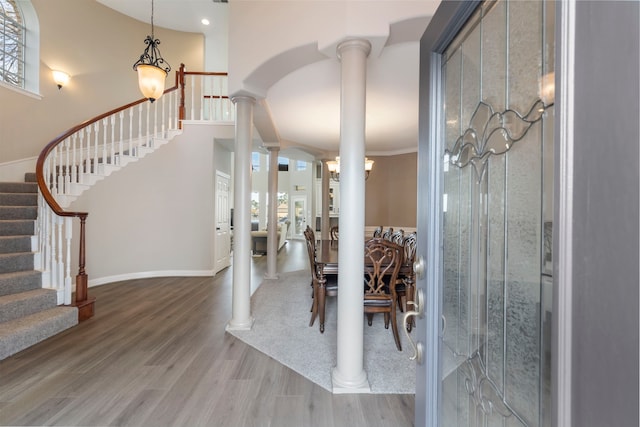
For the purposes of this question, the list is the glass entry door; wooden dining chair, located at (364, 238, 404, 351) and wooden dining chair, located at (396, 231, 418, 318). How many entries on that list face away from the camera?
1

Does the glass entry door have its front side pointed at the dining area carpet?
no

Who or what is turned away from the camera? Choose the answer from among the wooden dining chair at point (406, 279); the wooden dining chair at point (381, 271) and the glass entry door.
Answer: the wooden dining chair at point (381, 271)

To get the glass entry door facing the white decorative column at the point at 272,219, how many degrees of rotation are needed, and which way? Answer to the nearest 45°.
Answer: approximately 90° to its right

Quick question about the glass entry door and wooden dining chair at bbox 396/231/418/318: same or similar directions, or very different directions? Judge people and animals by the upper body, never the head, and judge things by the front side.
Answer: same or similar directions

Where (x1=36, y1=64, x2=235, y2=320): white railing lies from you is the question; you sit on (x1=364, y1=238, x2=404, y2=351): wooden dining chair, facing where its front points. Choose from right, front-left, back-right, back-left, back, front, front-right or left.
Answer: left

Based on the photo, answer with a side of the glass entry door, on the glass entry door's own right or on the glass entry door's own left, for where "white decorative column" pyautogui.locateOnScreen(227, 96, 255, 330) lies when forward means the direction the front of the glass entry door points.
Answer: on the glass entry door's own right

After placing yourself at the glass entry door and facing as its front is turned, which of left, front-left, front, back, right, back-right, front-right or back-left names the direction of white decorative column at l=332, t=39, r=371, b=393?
right

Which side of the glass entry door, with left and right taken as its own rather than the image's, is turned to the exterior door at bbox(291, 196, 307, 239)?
right

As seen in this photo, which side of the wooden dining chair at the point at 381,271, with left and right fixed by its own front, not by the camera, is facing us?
back

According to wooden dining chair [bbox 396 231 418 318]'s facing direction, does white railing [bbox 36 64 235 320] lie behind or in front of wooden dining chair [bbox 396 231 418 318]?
in front

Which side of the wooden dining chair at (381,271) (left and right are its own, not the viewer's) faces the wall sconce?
left

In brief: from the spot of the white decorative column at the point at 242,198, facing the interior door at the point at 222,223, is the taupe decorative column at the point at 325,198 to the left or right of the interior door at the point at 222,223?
right

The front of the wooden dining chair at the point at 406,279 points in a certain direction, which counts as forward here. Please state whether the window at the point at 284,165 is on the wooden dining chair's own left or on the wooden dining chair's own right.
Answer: on the wooden dining chair's own right
